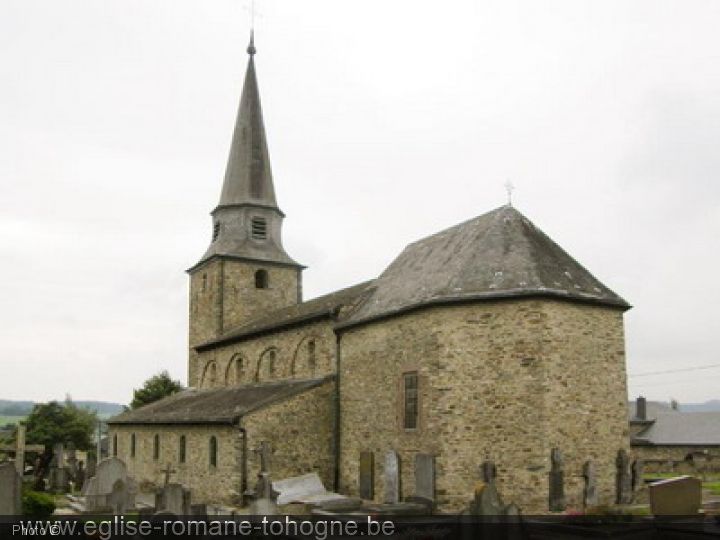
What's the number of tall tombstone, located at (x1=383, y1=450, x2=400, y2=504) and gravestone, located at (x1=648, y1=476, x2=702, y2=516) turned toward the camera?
2

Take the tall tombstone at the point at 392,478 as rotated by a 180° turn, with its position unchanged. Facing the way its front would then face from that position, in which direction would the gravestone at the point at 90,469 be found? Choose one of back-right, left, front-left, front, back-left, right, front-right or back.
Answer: front-left

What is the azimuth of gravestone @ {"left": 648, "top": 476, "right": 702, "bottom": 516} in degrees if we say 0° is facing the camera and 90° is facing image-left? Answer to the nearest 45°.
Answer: approximately 0°

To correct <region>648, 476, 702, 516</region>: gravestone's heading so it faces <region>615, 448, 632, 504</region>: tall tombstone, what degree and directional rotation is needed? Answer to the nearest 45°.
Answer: approximately 180°

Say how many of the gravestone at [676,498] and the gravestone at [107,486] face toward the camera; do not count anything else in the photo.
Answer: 2

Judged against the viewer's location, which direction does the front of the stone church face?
facing away from the viewer and to the left of the viewer
